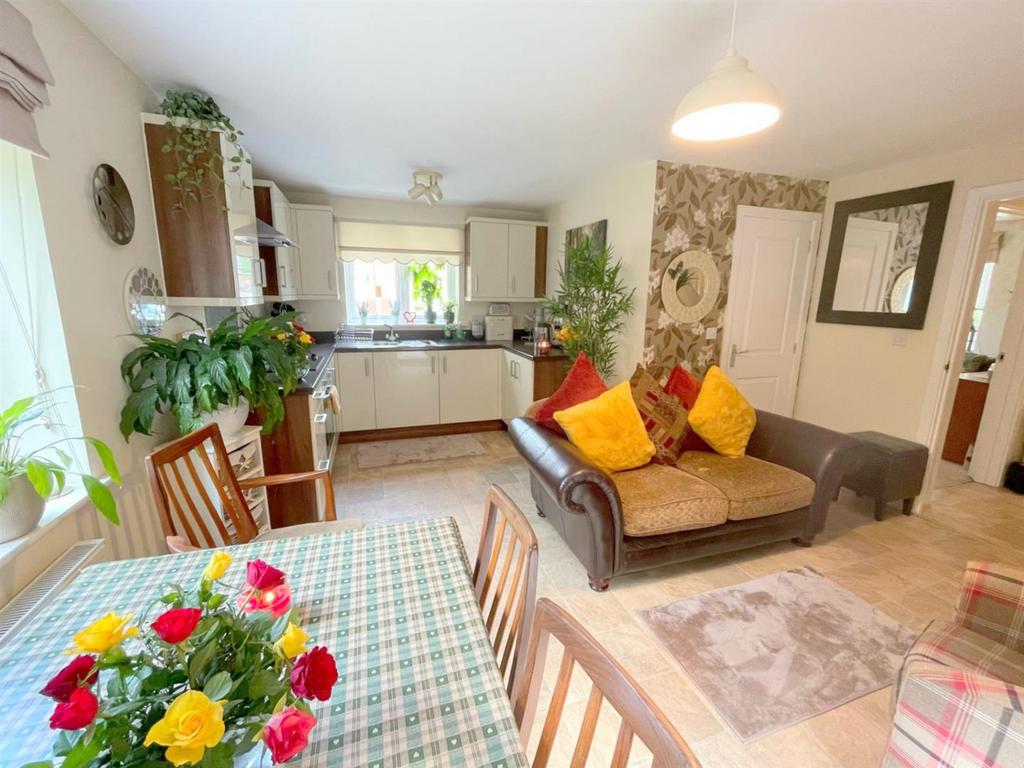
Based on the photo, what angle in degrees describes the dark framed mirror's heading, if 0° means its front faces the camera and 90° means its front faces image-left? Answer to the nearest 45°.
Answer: approximately 45°

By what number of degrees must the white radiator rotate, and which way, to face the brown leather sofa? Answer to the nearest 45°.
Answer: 0° — it already faces it

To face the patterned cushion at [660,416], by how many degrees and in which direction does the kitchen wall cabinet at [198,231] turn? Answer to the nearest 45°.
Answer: approximately 45° to its right

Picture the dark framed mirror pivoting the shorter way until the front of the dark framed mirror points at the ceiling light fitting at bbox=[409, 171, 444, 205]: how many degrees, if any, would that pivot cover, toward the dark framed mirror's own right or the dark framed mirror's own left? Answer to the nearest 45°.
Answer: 0° — it already faces it

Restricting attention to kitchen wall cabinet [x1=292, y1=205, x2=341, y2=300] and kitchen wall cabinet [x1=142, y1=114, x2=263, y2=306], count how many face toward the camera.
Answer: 1

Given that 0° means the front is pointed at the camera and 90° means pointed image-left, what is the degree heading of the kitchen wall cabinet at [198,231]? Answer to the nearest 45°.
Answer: approximately 270°

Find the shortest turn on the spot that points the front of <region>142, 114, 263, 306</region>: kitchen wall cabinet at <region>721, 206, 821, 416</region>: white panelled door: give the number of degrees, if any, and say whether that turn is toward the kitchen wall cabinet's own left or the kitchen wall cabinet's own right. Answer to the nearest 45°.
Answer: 0° — it already faces it

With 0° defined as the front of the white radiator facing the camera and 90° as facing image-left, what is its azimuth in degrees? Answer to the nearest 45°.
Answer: approximately 315°

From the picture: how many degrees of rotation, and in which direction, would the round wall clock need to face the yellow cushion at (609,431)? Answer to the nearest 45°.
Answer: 0° — it already faces it

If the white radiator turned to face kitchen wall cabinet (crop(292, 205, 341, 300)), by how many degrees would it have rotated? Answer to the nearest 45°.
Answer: approximately 90° to its left

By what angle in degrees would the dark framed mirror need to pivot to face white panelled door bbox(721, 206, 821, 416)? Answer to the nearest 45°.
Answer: approximately 45° to its right
